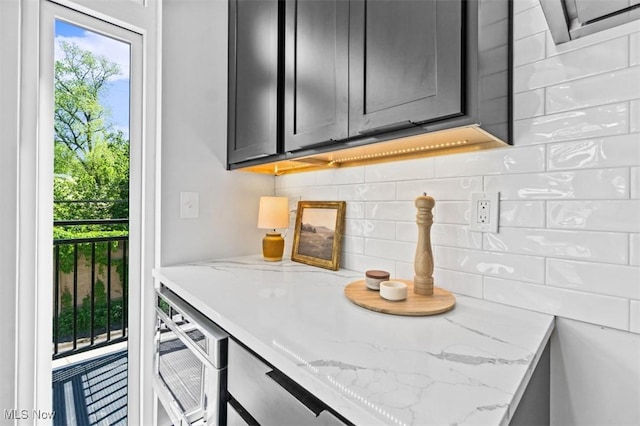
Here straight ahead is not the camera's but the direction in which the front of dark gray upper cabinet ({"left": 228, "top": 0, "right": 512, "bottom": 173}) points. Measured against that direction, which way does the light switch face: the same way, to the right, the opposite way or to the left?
to the left

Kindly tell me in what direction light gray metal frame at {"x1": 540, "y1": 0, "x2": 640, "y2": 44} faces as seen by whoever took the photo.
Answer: facing the viewer and to the left of the viewer

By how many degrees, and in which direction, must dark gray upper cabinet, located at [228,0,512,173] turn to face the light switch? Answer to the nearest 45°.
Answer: approximately 45° to its right

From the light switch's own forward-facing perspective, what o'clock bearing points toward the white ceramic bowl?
The white ceramic bowl is roughly at 11 o'clock from the light switch.

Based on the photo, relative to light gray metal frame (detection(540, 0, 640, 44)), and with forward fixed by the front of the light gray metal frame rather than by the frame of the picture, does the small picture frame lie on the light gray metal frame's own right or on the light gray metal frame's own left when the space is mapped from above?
on the light gray metal frame's own right

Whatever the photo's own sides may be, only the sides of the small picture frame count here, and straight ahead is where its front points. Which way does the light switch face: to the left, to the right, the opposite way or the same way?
to the left

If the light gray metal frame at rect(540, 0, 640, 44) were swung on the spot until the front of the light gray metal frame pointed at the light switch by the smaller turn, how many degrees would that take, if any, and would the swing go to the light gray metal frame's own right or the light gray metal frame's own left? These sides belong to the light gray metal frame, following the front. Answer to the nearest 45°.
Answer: approximately 45° to the light gray metal frame's own right

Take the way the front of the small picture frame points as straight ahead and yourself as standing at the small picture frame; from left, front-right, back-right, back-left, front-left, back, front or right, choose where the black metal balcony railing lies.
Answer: front-right

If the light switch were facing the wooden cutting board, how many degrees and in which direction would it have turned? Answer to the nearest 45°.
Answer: approximately 45° to its left
